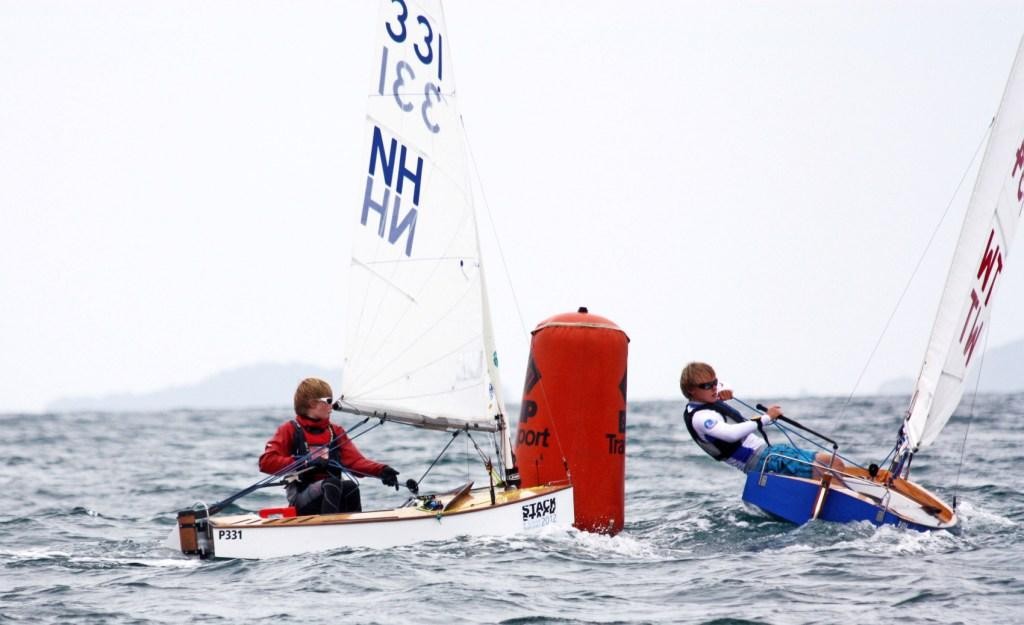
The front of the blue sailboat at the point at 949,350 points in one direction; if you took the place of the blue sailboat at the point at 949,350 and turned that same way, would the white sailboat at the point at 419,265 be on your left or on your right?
on your right

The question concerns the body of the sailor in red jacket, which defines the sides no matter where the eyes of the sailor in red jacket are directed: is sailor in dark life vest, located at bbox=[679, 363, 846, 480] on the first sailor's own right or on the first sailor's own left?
on the first sailor's own left

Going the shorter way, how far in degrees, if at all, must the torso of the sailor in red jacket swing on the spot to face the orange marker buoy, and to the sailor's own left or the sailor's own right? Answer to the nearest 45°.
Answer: approximately 45° to the sailor's own left

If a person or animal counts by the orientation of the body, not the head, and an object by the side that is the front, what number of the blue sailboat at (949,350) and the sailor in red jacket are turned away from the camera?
0

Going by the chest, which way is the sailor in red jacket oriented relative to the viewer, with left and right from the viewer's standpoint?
facing the viewer and to the right of the viewer

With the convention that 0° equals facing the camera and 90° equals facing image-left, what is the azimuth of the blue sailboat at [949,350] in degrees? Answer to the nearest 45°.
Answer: approximately 315°

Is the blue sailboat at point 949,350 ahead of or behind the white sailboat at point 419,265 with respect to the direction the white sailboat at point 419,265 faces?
ahead

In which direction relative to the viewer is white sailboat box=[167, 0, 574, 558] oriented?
to the viewer's right

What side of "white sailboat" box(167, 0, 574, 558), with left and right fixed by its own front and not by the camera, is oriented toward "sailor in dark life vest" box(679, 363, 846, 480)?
front

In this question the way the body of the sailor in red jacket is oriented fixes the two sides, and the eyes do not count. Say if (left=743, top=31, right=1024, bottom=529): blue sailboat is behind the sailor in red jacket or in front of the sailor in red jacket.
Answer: in front
